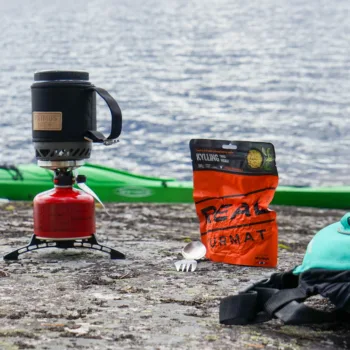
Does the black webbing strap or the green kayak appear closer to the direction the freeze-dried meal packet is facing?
the black webbing strap

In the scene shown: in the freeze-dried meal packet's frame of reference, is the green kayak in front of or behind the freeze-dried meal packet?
behind

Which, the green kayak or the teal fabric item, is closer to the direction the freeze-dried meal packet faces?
the teal fabric item

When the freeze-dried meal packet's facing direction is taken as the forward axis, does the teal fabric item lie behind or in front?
in front

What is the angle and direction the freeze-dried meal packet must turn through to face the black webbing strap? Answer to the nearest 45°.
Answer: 0° — it already faces it

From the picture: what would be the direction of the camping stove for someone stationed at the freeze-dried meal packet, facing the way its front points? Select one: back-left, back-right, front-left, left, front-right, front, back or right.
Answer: right

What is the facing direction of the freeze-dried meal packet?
toward the camera

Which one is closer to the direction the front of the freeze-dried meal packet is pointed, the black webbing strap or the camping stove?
the black webbing strap
